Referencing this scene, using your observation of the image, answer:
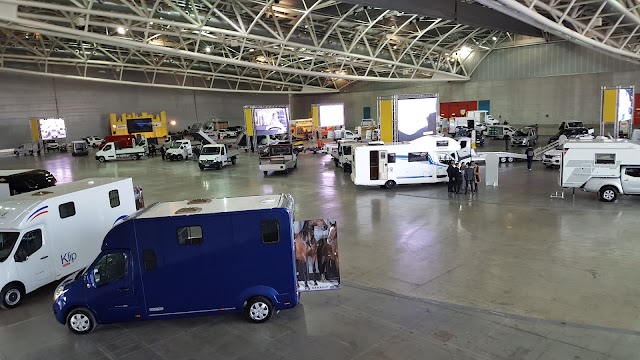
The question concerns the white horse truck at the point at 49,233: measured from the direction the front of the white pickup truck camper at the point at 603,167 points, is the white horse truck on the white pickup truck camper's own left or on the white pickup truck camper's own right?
on the white pickup truck camper's own right

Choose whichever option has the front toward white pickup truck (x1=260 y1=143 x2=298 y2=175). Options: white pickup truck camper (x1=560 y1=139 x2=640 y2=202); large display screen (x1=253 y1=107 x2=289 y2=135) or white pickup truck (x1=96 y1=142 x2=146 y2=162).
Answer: the large display screen

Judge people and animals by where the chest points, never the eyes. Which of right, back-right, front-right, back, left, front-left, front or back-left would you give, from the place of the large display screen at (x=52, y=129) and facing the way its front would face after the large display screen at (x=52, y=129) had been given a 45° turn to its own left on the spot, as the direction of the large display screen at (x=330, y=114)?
front

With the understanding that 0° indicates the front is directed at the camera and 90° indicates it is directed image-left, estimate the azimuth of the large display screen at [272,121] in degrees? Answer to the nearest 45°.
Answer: approximately 0°

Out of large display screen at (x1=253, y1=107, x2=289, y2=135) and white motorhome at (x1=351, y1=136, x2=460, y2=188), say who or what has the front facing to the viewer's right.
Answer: the white motorhome

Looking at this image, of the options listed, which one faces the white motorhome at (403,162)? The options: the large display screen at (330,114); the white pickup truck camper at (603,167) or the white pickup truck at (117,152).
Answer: the large display screen

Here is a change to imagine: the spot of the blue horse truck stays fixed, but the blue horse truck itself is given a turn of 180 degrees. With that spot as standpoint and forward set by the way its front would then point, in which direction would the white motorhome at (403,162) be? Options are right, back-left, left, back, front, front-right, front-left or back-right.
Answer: front-left

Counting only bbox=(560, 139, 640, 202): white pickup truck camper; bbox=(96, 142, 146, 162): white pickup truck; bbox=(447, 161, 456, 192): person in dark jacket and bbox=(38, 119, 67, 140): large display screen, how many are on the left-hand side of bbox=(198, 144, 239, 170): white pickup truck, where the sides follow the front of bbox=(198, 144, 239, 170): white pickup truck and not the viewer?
2

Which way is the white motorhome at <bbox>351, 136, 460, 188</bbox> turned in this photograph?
to the viewer's right

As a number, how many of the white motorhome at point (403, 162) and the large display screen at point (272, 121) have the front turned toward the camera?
1

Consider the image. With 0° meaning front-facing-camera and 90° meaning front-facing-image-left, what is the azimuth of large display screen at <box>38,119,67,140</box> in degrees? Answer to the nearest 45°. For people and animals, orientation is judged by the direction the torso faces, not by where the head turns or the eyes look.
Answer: approximately 0°

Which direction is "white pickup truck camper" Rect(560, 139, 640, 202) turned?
to the viewer's right

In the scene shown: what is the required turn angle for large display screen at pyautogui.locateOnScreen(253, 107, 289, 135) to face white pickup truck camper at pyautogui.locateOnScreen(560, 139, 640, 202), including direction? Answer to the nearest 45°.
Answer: approximately 45° to its left

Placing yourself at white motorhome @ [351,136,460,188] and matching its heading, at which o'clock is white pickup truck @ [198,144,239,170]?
The white pickup truck is roughly at 7 o'clock from the white motorhome.

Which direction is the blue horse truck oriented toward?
to the viewer's left

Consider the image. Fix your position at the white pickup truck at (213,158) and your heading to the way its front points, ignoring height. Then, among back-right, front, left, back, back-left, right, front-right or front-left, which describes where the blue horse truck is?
front-left
